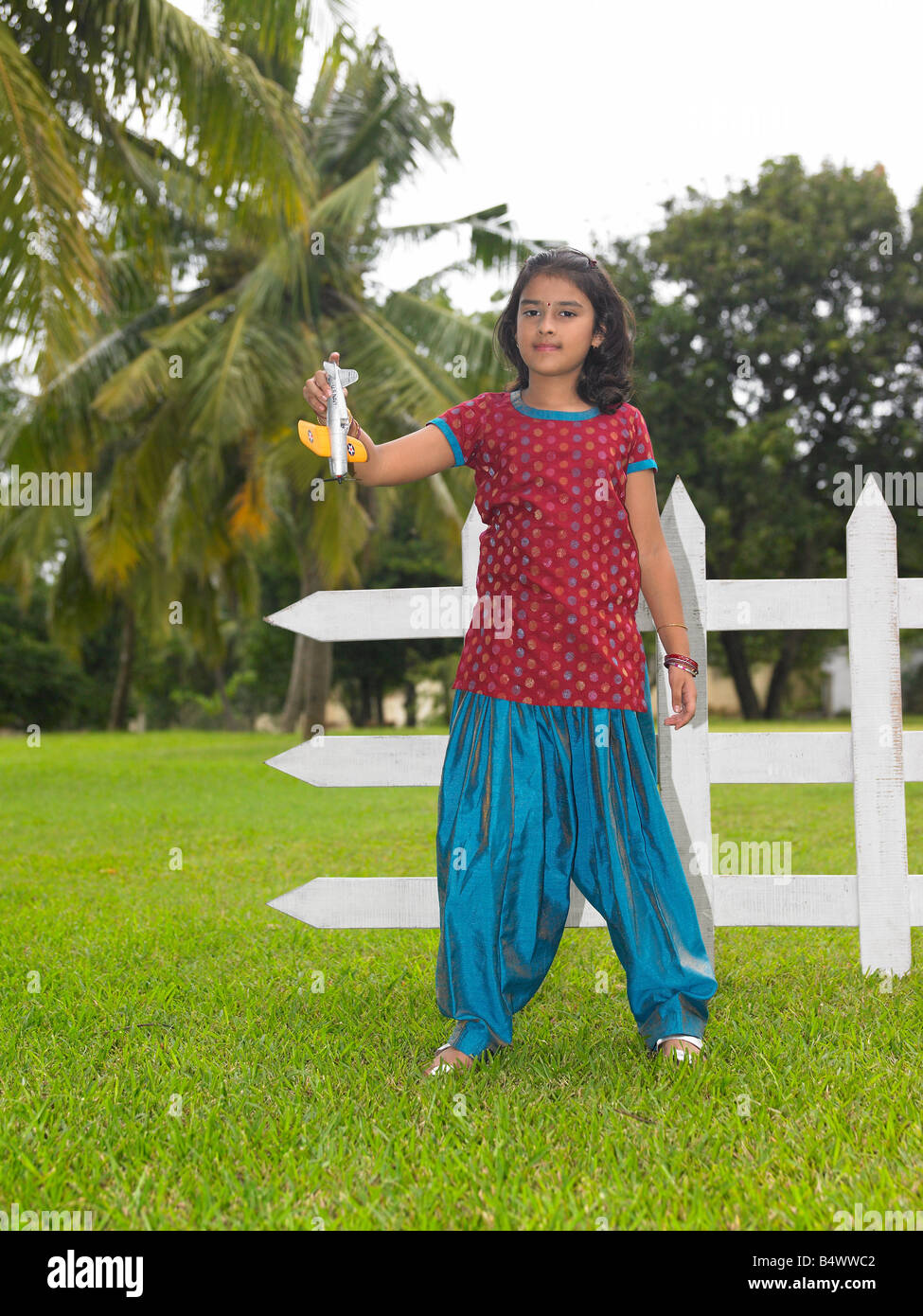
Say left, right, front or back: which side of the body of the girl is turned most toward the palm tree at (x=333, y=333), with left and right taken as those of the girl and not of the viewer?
back

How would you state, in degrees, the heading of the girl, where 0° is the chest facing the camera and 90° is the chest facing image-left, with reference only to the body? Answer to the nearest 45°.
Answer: approximately 0°
